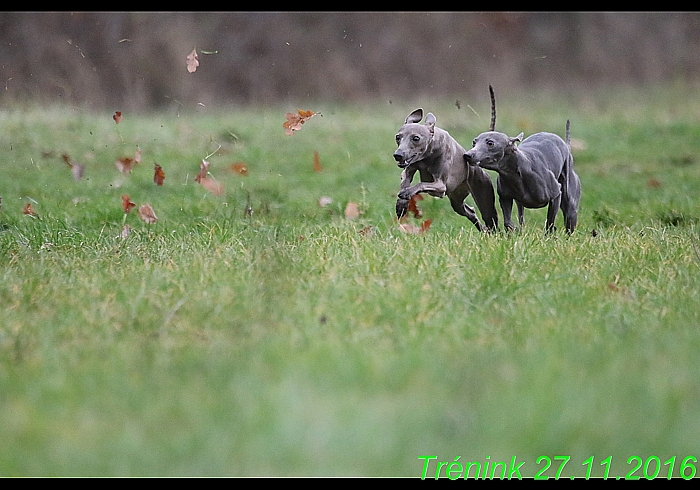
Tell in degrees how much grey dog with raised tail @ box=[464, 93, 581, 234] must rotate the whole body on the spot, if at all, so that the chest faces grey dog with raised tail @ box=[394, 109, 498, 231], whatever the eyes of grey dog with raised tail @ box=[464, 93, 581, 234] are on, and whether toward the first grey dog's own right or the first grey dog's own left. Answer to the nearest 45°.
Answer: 0° — it already faces it

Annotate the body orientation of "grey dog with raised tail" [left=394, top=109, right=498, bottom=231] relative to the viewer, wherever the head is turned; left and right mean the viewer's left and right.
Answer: facing the viewer and to the left of the viewer

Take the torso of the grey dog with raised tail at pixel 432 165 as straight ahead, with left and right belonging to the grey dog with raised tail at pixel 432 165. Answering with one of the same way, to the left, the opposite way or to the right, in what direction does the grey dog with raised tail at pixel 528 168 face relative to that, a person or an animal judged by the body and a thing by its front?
the same way

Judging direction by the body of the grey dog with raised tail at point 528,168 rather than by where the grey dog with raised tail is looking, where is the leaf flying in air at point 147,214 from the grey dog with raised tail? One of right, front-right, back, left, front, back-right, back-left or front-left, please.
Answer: front-right

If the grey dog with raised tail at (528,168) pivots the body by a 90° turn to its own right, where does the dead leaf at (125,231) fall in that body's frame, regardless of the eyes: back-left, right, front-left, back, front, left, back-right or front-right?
front-left

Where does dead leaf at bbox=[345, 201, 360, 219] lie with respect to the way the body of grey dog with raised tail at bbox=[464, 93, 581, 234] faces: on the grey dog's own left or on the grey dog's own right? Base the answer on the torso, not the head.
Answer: on the grey dog's own right

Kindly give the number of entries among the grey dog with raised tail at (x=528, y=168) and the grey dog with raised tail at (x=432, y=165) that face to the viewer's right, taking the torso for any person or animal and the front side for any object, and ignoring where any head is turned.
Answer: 0
